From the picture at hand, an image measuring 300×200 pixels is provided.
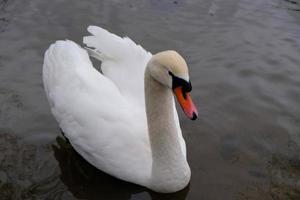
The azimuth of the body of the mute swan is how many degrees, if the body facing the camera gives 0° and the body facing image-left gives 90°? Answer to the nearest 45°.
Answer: approximately 315°
